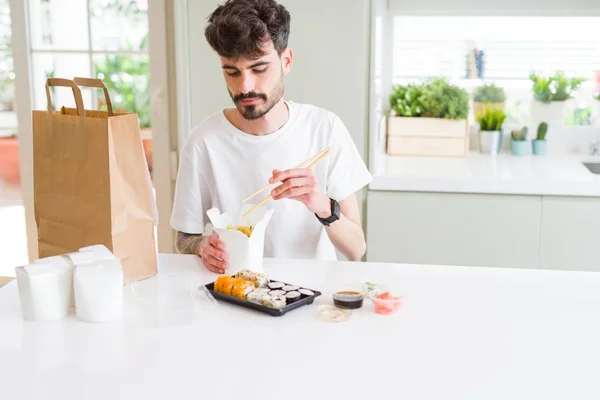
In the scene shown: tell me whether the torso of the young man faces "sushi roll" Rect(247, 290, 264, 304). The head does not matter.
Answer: yes

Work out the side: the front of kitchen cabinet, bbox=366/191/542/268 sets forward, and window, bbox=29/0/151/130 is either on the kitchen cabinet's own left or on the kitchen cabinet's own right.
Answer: on the kitchen cabinet's own right

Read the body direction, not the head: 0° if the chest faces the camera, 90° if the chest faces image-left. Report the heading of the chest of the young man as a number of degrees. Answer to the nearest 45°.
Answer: approximately 0°

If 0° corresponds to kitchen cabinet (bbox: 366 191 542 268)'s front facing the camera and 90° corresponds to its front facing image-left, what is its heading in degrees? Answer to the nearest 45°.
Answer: approximately 0°

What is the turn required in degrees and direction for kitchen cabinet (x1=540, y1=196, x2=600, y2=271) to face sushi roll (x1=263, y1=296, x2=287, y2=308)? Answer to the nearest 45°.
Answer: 0° — it already faces it

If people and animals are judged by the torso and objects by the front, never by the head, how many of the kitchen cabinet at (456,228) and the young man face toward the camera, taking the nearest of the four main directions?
2

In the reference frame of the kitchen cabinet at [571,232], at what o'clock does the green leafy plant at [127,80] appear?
The green leafy plant is roughly at 3 o'clock from the kitchen cabinet.

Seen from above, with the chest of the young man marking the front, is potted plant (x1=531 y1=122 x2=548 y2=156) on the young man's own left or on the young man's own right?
on the young man's own left

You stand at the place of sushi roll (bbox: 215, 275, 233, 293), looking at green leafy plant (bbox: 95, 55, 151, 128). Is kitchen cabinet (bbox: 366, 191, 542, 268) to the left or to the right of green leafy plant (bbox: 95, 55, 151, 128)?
right

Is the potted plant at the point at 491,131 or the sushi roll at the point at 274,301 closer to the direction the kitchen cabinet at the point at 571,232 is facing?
the sushi roll

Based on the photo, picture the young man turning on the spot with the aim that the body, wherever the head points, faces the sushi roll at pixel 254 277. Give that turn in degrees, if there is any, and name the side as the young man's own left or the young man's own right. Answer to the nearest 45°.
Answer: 0° — they already face it
